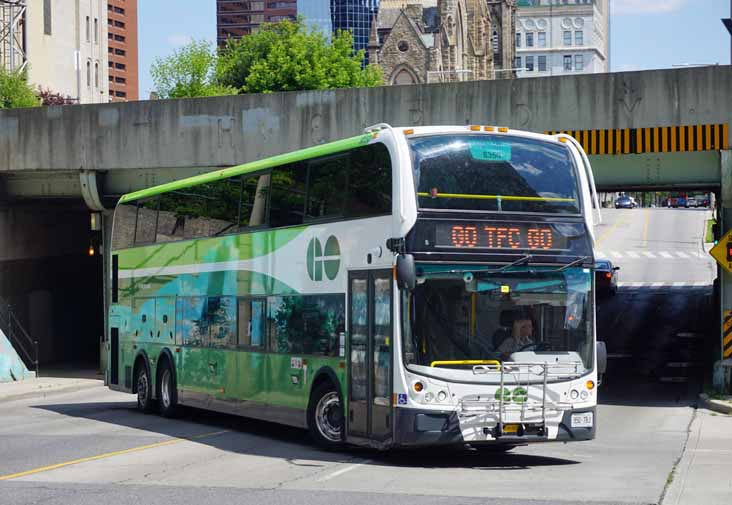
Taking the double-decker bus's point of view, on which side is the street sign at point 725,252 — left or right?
on its left

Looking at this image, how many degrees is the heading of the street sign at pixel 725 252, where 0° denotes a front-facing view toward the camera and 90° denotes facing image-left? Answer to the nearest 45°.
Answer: approximately 0°

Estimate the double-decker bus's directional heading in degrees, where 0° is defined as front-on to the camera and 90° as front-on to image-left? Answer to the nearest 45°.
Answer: approximately 315°

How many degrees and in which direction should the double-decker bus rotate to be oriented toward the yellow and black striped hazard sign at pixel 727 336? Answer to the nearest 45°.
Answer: approximately 90° to its left

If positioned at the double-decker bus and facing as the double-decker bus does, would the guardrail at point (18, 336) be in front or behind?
behind
